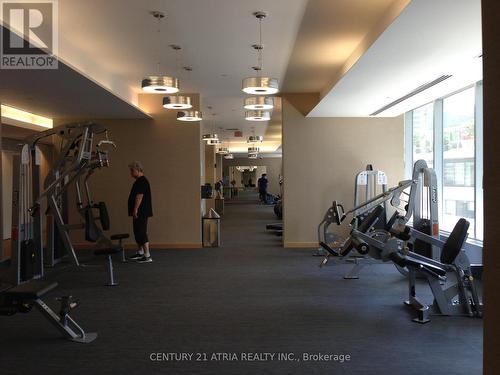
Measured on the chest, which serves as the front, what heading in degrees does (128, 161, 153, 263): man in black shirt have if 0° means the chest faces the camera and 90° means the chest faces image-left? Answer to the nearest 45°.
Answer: approximately 90°

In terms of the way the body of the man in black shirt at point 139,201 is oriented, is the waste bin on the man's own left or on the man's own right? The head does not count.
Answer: on the man's own right

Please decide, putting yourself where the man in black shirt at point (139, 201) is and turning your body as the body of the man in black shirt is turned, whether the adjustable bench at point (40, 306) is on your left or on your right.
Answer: on your left

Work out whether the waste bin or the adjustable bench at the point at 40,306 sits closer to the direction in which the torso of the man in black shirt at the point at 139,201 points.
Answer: the adjustable bench

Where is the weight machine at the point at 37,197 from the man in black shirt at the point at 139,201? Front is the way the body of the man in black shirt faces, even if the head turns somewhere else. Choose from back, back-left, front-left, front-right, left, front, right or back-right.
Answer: front-left

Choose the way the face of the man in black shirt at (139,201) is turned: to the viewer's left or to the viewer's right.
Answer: to the viewer's left
